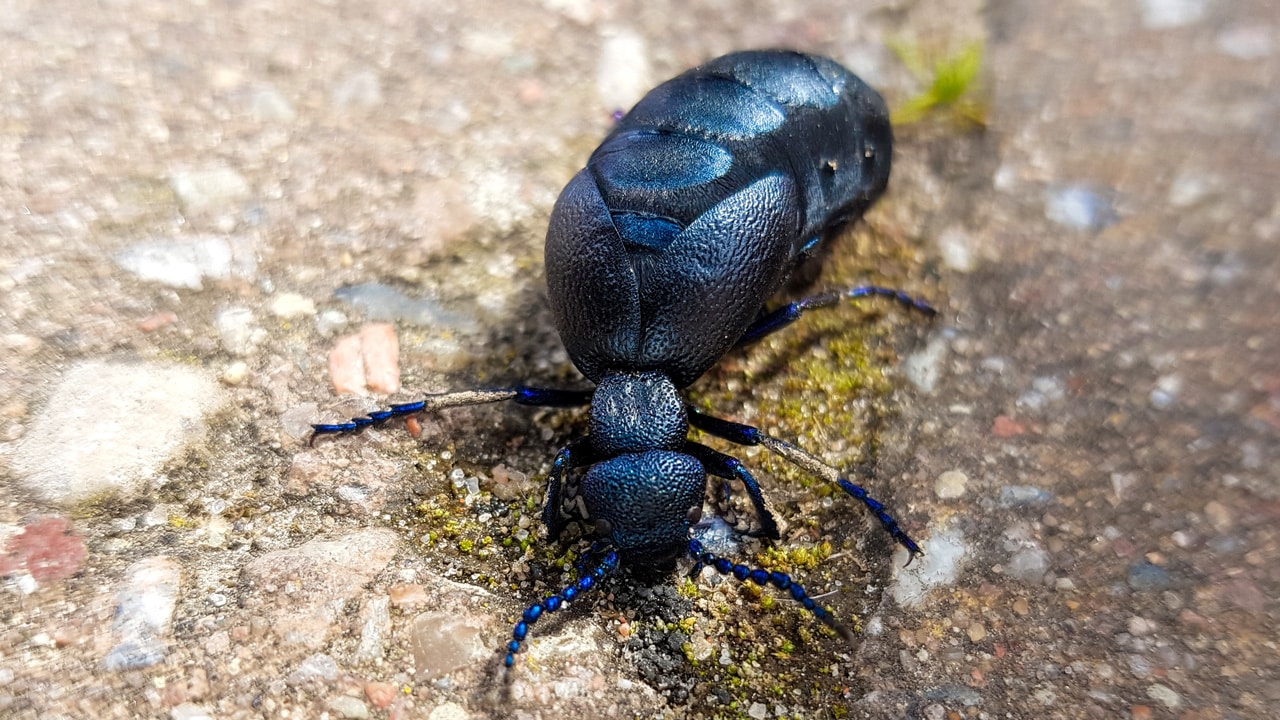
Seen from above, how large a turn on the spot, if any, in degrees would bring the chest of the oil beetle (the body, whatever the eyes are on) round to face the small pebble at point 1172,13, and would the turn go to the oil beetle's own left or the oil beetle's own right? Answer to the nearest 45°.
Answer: approximately 135° to the oil beetle's own left

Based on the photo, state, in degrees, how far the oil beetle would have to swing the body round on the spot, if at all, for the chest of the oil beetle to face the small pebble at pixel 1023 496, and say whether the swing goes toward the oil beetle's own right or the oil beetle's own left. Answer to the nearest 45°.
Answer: approximately 90° to the oil beetle's own left

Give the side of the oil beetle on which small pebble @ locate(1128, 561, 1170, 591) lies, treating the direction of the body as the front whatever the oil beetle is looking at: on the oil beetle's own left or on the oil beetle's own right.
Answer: on the oil beetle's own left

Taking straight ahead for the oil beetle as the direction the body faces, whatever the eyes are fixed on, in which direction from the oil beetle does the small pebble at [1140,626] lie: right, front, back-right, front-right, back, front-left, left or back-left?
front-left

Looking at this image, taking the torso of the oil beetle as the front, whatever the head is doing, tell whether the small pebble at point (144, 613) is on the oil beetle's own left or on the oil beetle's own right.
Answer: on the oil beetle's own right

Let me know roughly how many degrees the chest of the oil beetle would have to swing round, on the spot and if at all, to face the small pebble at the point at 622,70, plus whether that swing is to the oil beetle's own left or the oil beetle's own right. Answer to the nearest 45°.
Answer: approximately 180°

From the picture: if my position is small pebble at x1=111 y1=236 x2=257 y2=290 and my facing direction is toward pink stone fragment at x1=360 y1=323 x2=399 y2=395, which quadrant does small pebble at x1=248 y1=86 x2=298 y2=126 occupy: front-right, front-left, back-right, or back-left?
back-left

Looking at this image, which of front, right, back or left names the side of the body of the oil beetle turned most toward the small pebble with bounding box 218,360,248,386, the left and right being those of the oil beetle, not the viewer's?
right

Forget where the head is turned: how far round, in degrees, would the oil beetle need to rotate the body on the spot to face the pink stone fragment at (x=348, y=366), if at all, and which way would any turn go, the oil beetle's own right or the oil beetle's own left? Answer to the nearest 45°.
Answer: approximately 90° to the oil beetle's own right

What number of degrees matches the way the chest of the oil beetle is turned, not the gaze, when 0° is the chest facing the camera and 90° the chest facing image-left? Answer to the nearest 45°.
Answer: approximately 0°

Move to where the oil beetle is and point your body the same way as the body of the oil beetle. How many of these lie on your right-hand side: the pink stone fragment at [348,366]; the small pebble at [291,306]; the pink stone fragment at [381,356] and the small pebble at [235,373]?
4

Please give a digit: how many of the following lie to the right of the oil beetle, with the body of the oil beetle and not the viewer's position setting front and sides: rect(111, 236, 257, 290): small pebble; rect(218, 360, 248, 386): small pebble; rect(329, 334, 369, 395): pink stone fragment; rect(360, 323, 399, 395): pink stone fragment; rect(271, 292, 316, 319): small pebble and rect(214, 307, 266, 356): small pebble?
6

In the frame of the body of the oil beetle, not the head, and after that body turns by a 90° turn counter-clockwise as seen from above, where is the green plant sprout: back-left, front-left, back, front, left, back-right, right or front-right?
front-left

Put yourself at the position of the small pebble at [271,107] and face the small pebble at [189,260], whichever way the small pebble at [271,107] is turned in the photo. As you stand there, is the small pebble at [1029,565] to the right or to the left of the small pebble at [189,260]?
left

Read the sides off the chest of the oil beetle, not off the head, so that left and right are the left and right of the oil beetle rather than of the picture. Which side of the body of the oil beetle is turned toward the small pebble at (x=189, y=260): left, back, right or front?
right

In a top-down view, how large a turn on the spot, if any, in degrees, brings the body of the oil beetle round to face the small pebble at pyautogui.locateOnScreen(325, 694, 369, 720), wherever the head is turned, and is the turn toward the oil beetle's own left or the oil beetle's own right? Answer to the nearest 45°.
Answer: approximately 45° to the oil beetle's own right
